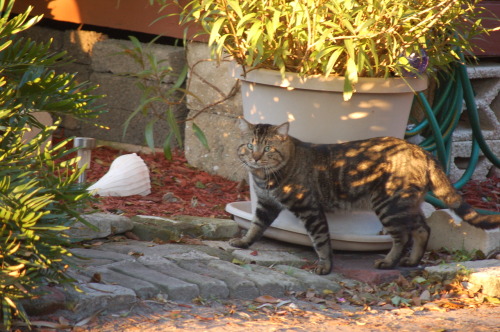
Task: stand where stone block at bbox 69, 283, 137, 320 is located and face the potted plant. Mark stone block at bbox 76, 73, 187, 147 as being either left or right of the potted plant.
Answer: left

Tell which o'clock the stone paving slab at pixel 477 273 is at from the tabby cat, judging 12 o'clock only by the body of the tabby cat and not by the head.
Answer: The stone paving slab is roughly at 7 o'clock from the tabby cat.

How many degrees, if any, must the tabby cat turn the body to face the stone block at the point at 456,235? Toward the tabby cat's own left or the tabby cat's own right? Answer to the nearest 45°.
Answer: approximately 135° to the tabby cat's own right

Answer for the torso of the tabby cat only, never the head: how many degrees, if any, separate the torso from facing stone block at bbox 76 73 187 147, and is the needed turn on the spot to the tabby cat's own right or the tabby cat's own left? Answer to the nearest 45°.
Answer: approximately 45° to the tabby cat's own right

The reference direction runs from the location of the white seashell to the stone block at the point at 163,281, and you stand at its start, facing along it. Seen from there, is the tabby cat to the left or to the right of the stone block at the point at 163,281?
left

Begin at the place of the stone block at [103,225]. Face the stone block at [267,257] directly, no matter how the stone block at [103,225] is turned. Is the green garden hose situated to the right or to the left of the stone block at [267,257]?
left

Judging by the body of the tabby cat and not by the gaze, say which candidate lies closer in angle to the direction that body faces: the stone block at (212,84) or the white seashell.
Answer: the white seashell

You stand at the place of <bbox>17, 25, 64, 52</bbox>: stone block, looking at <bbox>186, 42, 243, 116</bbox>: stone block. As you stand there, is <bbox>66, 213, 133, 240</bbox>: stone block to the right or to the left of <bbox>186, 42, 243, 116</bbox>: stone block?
right

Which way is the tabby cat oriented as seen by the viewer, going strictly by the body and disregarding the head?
to the viewer's left

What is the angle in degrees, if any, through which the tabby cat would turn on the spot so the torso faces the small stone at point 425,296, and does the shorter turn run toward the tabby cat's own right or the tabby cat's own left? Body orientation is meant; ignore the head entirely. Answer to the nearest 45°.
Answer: approximately 135° to the tabby cat's own left
